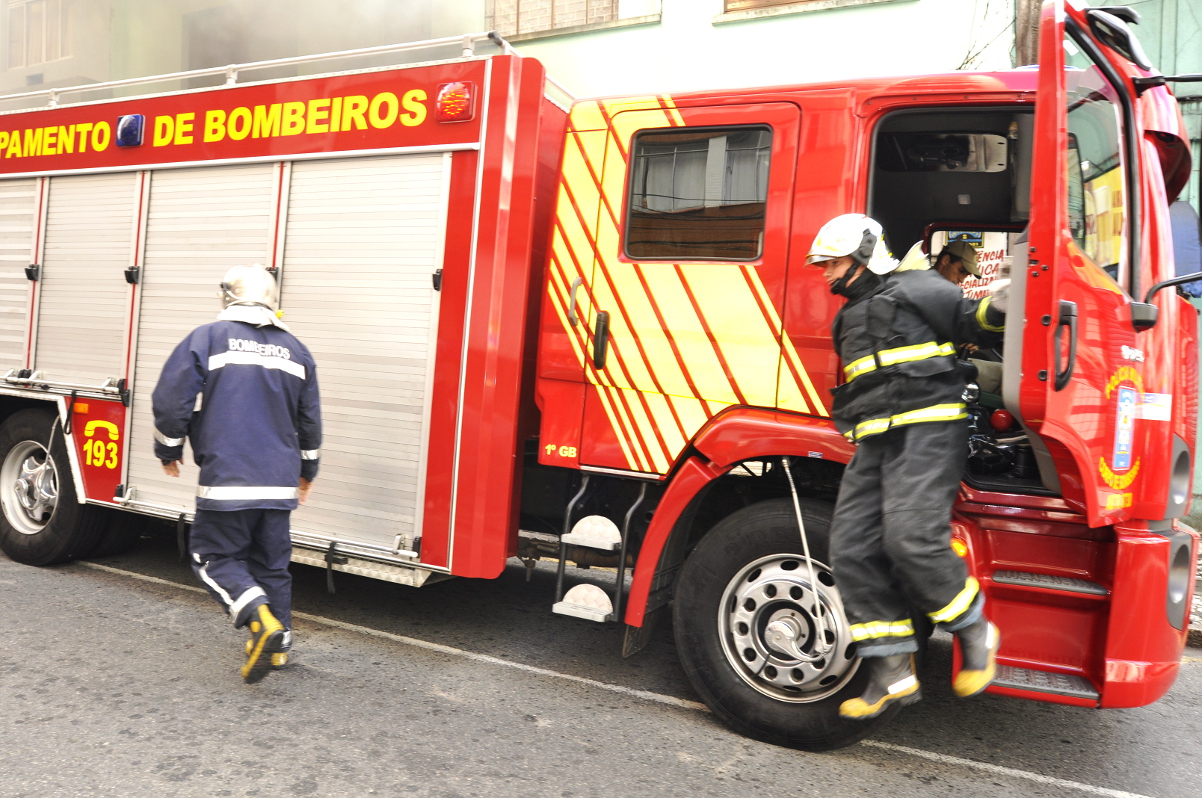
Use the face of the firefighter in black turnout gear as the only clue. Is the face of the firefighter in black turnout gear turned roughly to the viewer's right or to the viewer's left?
to the viewer's left

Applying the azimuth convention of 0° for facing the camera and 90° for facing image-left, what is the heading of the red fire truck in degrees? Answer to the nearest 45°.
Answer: approximately 315°
